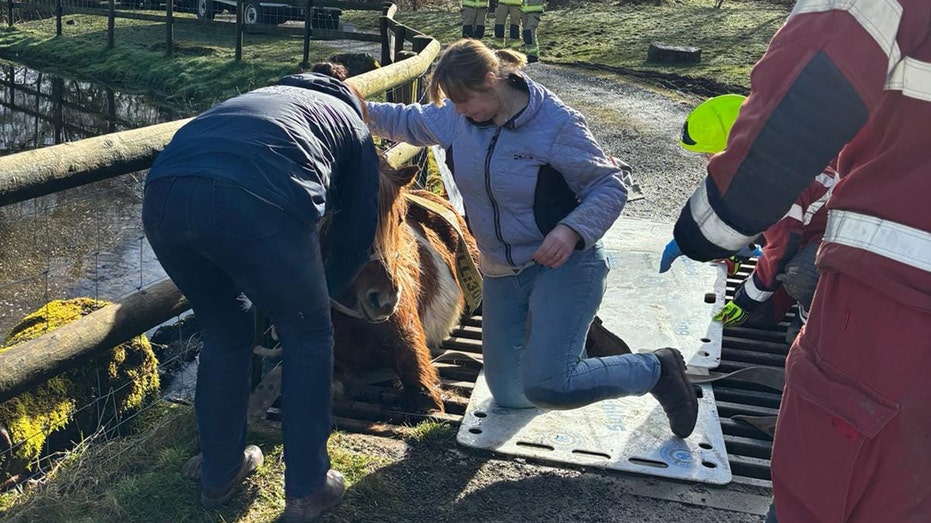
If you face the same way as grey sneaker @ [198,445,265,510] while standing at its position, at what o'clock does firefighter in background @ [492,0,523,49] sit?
The firefighter in background is roughly at 11 o'clock from the grey sneaker.

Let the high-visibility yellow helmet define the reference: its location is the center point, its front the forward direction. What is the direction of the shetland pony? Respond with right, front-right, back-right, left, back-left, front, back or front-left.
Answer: front

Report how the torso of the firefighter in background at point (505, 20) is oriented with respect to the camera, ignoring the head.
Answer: toward the camera

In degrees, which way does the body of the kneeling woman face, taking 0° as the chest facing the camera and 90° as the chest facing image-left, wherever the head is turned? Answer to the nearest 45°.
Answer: approximately 45°

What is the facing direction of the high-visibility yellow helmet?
to the viewer's left

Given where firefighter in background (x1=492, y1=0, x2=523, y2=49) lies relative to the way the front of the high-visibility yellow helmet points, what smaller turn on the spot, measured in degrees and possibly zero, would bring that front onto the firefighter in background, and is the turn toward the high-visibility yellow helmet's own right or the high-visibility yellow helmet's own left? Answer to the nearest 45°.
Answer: approximately 90° to the high-visibility yellow helmet's own right

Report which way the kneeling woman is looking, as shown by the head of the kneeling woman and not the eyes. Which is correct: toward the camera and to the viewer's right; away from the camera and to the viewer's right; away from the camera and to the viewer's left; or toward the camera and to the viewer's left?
toward the camera and to the viewer's left

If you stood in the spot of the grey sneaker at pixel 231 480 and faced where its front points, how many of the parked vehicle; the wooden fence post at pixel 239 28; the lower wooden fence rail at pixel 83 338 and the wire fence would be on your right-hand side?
0

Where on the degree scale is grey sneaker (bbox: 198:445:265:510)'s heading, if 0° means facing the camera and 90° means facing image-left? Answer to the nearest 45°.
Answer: approximately 225°

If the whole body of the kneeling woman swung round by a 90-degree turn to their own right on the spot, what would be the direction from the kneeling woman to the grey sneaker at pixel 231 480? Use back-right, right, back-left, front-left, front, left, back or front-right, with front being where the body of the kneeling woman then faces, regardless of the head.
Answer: left

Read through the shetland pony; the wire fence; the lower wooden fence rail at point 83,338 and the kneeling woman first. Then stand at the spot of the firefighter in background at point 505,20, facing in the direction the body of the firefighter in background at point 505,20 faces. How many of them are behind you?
0

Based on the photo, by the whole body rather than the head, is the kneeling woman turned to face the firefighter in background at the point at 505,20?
no

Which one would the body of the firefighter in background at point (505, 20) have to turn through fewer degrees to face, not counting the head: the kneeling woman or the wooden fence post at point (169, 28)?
the kneeling woman

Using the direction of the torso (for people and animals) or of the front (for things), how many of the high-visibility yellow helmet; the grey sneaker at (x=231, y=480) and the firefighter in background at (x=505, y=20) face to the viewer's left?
1

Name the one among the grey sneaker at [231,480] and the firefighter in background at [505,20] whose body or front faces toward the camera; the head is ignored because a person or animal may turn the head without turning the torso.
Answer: the firefighter in background

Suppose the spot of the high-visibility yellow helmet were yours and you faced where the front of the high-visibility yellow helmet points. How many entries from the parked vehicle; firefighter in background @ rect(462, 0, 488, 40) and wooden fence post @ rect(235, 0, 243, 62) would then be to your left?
0

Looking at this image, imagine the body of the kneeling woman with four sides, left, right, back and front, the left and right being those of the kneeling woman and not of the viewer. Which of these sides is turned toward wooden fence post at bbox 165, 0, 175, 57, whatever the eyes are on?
right
